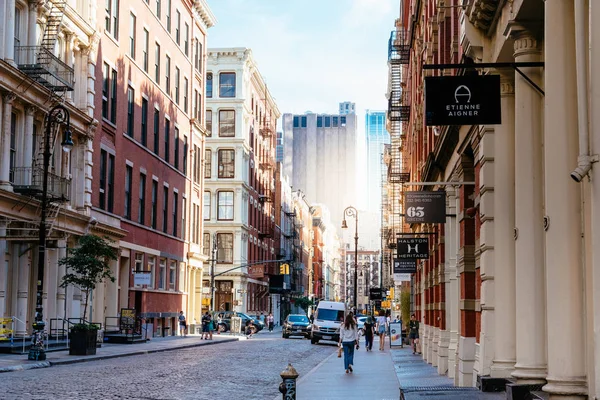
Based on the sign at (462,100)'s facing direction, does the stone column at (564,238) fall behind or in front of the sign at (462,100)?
in front

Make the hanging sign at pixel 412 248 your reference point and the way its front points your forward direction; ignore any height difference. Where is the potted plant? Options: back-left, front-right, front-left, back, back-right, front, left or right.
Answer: right

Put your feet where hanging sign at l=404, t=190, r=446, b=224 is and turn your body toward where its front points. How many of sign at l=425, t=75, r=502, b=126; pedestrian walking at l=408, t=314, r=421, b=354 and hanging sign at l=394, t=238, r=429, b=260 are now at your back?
2

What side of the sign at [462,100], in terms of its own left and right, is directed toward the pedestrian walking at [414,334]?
back

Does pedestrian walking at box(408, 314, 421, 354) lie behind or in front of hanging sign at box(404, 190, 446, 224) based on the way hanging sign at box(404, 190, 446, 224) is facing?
behind

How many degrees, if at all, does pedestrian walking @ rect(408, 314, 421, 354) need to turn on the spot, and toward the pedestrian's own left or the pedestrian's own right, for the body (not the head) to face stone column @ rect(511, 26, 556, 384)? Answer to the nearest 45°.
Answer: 0° — they already face it

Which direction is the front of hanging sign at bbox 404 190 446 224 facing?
toward the camera

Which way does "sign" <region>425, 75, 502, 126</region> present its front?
toward the camera
